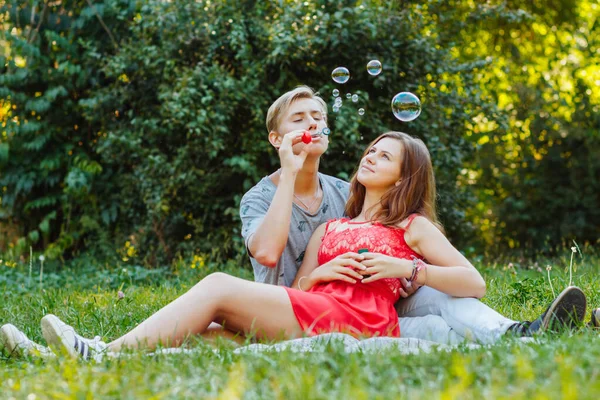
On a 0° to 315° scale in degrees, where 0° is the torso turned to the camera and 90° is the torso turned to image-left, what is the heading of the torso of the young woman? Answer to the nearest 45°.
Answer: approximately 45°

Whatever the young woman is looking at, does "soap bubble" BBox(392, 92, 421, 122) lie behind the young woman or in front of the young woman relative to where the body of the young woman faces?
behind

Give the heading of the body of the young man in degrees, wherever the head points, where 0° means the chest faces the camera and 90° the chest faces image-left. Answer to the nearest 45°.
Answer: approximately 315°
